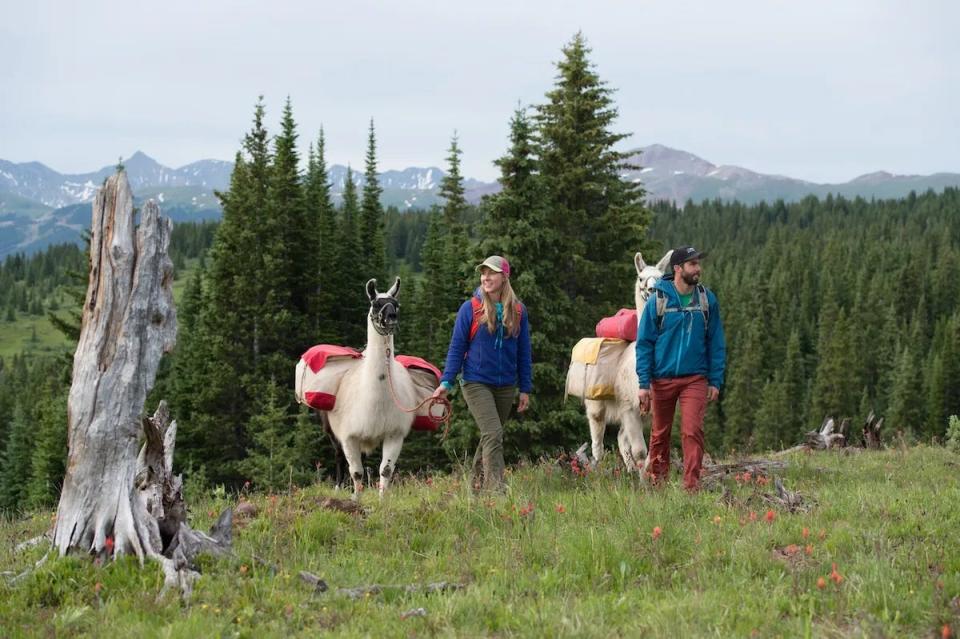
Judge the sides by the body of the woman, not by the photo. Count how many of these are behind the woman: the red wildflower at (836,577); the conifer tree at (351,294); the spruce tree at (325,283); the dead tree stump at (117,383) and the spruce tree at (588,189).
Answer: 3

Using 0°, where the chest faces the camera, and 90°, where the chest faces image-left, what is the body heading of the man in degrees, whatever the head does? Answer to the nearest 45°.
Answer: approximately 0°

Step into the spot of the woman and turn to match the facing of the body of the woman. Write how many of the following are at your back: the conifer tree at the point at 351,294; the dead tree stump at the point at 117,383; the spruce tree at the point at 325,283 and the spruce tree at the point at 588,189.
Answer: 3

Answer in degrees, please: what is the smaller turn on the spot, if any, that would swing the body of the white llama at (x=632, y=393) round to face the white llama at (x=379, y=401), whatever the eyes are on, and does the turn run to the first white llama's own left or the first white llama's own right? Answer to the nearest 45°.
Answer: approximately 135° to the first white llama's own right

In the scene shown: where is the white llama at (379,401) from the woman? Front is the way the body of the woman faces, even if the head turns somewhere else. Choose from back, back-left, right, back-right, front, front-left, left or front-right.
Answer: back-right

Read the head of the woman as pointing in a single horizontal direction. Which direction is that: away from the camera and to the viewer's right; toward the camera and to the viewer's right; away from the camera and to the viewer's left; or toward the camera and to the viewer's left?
toward the camera and to the viewer's left

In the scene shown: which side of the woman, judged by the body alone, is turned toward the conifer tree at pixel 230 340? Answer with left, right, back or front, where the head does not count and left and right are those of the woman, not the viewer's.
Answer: back

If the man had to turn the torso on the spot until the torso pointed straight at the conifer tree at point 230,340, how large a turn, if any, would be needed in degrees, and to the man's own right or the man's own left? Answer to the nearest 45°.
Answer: approximately 135° to the man's own right

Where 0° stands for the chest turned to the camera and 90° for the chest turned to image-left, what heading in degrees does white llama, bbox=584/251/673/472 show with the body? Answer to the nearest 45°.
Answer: approximately 315°

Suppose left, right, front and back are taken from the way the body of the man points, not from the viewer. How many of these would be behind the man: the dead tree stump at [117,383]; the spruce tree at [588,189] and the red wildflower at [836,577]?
1
